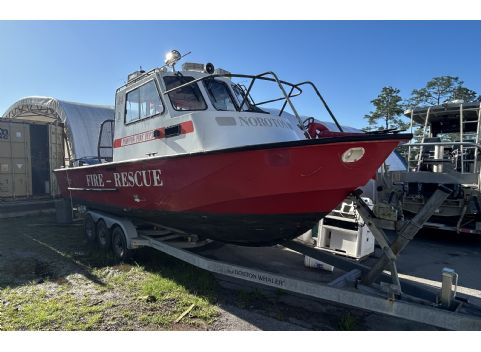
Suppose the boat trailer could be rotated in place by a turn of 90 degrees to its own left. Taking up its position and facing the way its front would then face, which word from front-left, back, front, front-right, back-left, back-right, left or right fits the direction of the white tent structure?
left

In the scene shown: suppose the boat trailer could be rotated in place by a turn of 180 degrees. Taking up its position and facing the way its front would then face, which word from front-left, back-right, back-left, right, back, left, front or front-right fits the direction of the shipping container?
front

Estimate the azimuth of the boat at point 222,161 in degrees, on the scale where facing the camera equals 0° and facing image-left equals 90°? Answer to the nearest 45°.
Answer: approximately 315°

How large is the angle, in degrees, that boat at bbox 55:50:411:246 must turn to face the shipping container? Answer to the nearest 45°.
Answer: approximately 180°

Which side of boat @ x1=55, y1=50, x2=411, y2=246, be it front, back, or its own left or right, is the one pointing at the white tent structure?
back

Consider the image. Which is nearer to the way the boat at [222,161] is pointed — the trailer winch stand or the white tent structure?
the trailer winch stand
